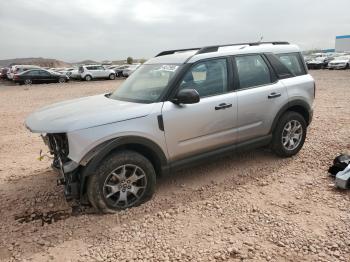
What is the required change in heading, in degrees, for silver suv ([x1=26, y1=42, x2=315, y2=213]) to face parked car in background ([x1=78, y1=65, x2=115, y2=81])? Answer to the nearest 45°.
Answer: approximately 135° to its right

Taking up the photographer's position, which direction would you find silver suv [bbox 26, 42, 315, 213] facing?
facing the viewer and to the left of the viewer

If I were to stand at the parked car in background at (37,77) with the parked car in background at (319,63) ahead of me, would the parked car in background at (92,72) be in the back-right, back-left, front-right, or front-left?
front-left

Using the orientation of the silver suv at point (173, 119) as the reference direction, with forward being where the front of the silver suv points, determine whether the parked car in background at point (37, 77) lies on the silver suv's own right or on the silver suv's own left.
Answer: on the silver suv's own right

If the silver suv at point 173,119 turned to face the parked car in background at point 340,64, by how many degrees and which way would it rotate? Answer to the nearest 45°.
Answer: approximately 180°
